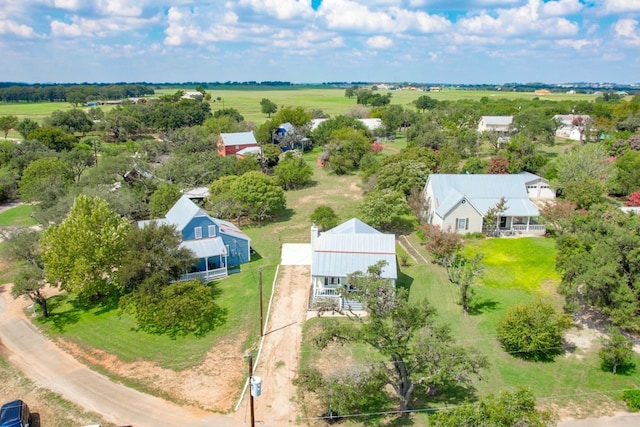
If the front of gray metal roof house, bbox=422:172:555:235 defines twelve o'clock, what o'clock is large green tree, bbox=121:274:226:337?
The large green tree is roughly at 1 o'clock from the gray metal roof house.

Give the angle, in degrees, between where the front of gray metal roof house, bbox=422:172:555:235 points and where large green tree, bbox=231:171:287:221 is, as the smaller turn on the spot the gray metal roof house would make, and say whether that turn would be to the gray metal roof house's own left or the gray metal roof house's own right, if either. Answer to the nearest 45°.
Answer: approximately 90° to the gray metal roof house's own right

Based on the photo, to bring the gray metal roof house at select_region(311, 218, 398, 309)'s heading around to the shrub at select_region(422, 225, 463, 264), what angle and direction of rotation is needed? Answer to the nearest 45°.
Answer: approximately 135° to its left

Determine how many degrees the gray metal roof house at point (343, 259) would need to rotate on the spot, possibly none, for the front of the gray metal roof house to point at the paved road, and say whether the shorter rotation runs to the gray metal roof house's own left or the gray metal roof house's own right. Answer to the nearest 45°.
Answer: approximately 45° to the gray metal roof house's own right

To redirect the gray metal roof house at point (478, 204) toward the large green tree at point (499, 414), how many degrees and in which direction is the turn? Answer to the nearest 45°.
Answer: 0° — it already faces it

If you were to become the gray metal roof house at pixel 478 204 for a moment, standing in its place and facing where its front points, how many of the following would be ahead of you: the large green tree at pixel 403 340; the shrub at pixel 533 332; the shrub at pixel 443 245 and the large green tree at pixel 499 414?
4

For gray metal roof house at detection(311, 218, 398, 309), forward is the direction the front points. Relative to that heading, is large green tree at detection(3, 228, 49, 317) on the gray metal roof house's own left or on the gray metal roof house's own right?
on the gray metal roof house's own right

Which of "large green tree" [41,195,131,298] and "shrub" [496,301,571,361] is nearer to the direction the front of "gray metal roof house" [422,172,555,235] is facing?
the shrub

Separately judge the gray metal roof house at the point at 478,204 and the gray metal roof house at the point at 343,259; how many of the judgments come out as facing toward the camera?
2

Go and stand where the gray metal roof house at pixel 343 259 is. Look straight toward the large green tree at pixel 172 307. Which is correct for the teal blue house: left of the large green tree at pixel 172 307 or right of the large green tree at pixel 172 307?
right

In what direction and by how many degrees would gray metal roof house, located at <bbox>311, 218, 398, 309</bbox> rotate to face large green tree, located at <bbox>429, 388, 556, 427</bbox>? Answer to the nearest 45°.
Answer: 0° — it already faces it
